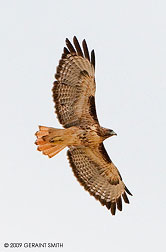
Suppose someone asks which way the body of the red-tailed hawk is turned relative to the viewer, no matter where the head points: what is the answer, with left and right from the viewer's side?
facing to the right of the viewer
